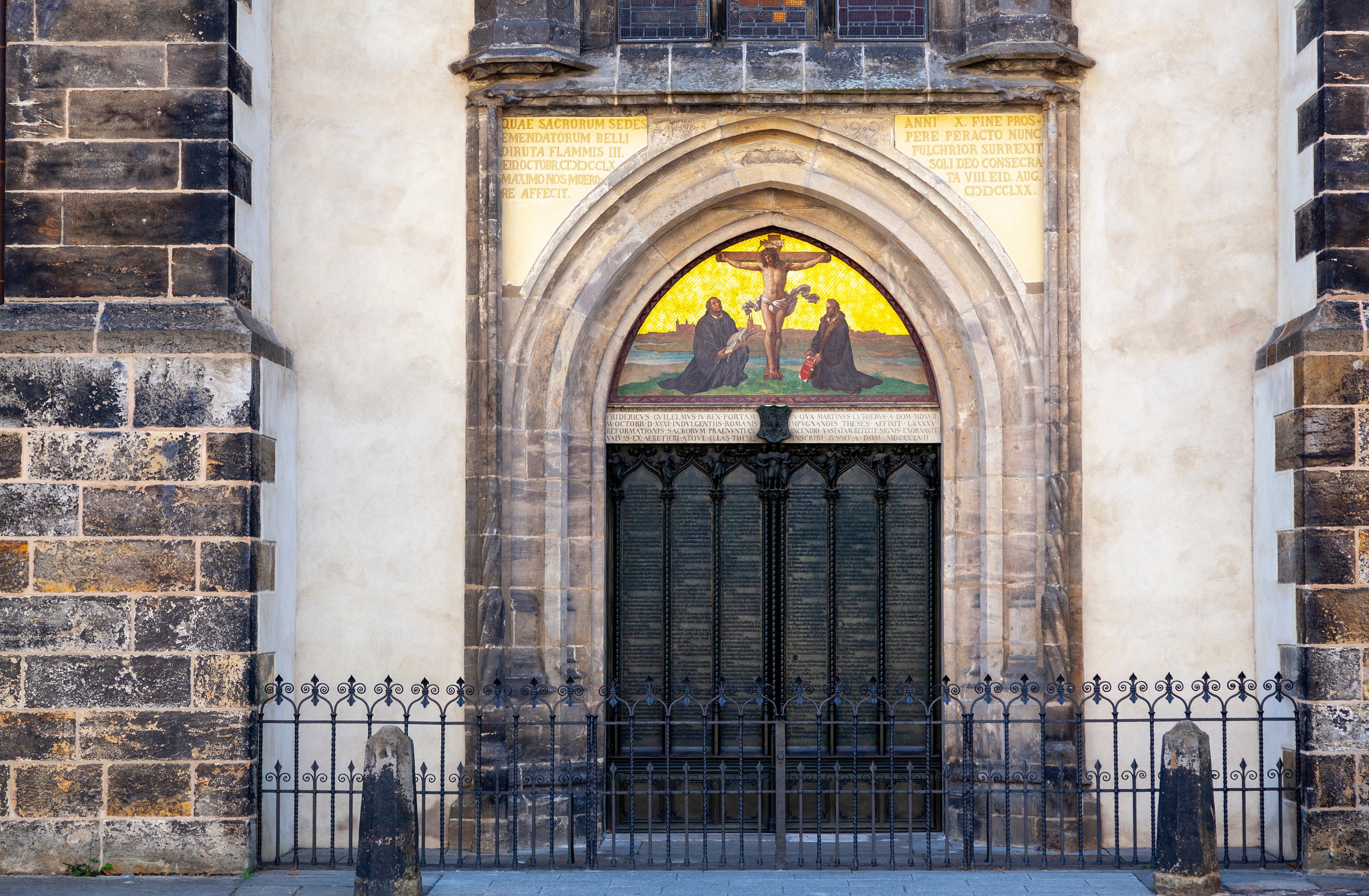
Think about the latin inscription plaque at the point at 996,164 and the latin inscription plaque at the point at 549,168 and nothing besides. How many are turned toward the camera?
2

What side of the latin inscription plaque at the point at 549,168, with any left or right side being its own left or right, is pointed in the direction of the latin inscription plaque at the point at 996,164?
left

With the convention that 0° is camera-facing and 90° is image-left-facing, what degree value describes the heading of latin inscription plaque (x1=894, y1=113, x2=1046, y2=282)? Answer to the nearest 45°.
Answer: approximately 0°

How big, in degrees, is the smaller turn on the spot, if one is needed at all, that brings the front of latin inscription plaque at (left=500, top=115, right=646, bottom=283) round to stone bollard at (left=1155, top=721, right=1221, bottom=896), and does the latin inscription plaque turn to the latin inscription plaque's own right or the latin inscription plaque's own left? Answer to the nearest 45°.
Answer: approximately 45° to the latin inscription plaque's own left

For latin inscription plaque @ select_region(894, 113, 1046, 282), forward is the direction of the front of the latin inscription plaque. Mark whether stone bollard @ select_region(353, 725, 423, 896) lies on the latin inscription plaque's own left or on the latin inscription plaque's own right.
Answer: on the latin inscription plaque's own right
